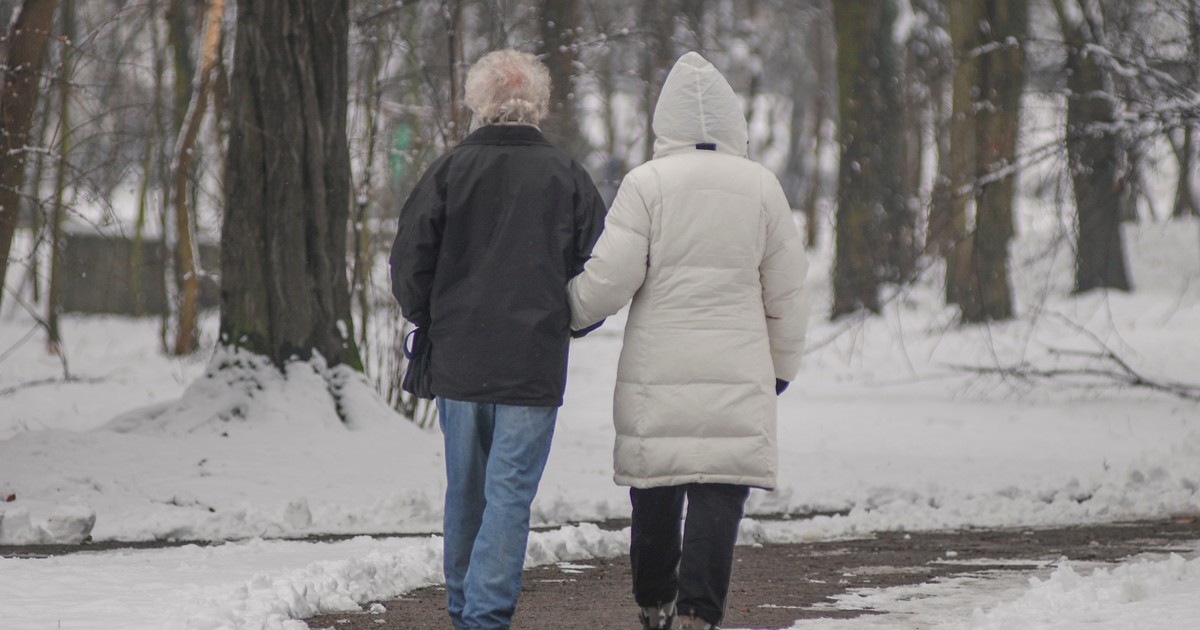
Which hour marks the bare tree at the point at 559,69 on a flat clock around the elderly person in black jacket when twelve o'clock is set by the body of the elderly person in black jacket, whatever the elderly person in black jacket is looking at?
The bare tree is roughly at 12 o'clock from the elderly person in black jacket.

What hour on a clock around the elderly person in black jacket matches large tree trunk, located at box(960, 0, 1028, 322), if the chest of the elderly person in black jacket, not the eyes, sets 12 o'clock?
The large tree trunk is roughly at 1 o'clock from the elderly person in black jacket.

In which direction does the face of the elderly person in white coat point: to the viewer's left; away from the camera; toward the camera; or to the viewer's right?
away from the camera

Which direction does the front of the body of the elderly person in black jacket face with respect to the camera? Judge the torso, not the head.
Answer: away from the camera

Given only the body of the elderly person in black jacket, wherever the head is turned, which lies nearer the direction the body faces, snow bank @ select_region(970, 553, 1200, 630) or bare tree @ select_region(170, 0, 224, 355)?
the bare tree

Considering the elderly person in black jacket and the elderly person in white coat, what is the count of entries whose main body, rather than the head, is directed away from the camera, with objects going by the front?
2

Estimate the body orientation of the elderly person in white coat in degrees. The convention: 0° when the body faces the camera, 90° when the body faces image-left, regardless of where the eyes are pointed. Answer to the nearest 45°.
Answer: approximately 180°

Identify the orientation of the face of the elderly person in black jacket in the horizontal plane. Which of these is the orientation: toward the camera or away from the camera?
away from the camera
